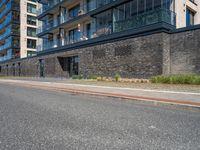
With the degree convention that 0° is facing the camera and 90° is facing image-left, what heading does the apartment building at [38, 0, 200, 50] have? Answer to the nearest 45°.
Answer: approximately 45°

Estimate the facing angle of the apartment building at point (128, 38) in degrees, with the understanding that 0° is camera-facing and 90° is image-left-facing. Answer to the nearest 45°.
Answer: approximately 45°

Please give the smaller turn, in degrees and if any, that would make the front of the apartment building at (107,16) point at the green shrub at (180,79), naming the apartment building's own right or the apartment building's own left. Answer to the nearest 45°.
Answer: approximately 90° to the apartment building's own left
